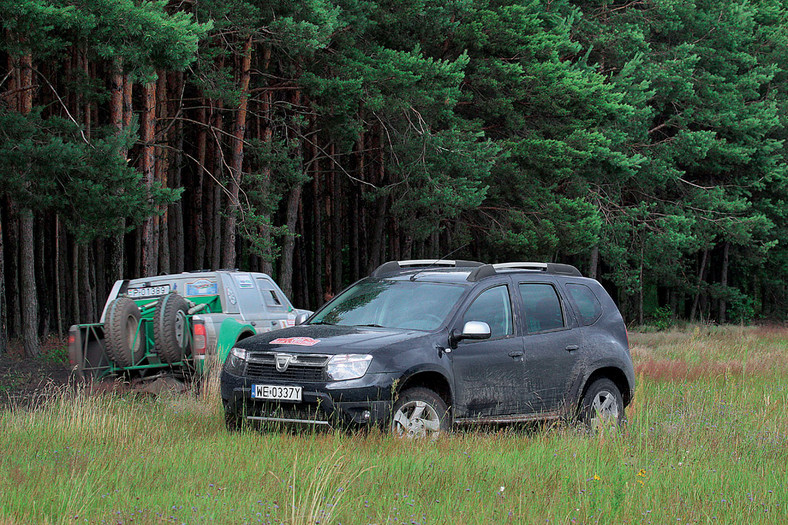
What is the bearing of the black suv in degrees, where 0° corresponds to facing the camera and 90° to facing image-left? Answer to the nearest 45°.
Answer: approximately 45°
